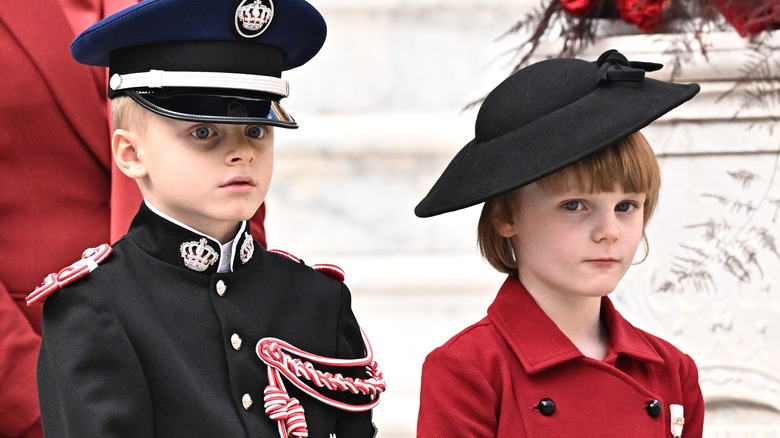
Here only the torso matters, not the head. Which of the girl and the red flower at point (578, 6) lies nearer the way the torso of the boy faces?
the girl

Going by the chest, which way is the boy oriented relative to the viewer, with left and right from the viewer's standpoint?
facing the viewer and to the right of the viewer

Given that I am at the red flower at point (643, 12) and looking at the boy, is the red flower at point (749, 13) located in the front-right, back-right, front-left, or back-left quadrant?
back-left

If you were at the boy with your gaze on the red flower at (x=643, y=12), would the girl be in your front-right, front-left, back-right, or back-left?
front-right

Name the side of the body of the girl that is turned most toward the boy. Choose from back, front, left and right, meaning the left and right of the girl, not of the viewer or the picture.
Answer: right

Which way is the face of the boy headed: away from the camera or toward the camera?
toward the camera

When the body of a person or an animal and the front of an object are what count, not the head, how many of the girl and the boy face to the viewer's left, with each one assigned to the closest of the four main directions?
0

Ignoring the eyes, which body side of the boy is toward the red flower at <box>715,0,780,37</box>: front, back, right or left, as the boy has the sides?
left

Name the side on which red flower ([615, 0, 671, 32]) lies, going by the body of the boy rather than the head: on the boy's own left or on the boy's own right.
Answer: on the boy's own left

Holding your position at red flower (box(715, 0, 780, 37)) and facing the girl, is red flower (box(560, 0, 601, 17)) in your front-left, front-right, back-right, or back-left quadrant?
front-right

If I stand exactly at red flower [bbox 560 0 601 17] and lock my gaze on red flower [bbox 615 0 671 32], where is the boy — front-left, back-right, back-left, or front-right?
back-right

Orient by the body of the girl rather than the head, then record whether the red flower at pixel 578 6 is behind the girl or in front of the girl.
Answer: behind

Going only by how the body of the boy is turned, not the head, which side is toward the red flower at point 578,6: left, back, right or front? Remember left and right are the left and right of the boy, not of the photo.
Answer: left

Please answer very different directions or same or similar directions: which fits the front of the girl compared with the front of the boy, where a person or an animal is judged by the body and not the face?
same or similar directions
